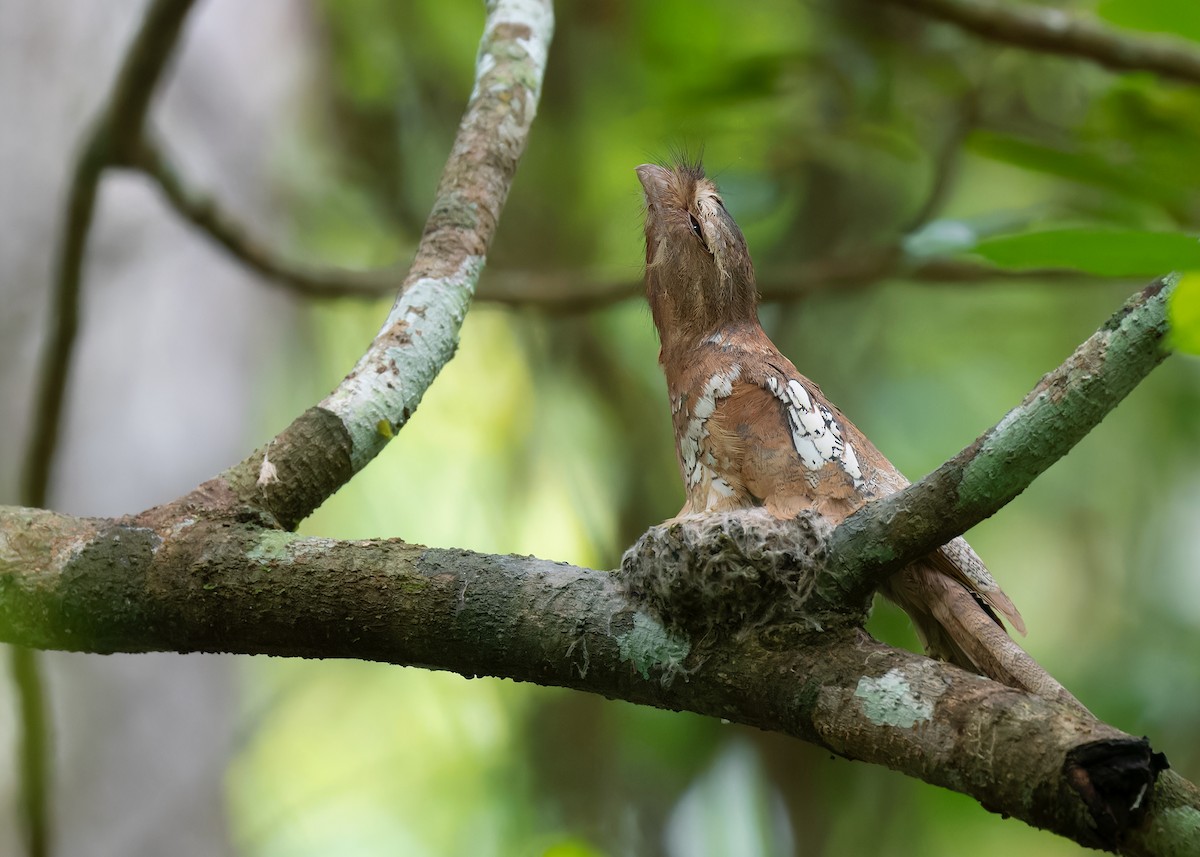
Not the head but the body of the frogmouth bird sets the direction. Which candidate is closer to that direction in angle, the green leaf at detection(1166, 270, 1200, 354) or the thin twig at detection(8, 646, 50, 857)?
the thin twig

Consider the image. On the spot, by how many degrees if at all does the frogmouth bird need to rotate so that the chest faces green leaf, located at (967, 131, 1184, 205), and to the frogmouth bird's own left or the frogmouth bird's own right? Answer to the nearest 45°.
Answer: approximately 135° to the frogmouth bird's own right

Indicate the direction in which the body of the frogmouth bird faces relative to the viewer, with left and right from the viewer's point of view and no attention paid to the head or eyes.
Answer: facing to the left of the viewer
